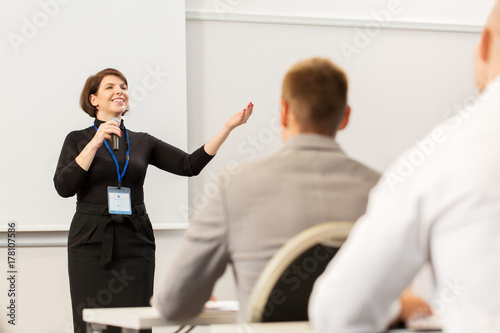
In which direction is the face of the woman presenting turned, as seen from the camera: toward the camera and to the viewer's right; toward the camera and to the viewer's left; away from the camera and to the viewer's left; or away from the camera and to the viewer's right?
toward the camera and to the viewer's right

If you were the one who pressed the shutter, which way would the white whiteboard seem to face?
facing the viewer

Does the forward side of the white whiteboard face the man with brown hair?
yes

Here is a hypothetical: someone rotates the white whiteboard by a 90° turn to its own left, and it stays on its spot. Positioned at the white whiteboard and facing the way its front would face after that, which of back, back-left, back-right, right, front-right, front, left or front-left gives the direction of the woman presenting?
right

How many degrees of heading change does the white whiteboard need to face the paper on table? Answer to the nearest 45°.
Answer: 0° — it already faces it
